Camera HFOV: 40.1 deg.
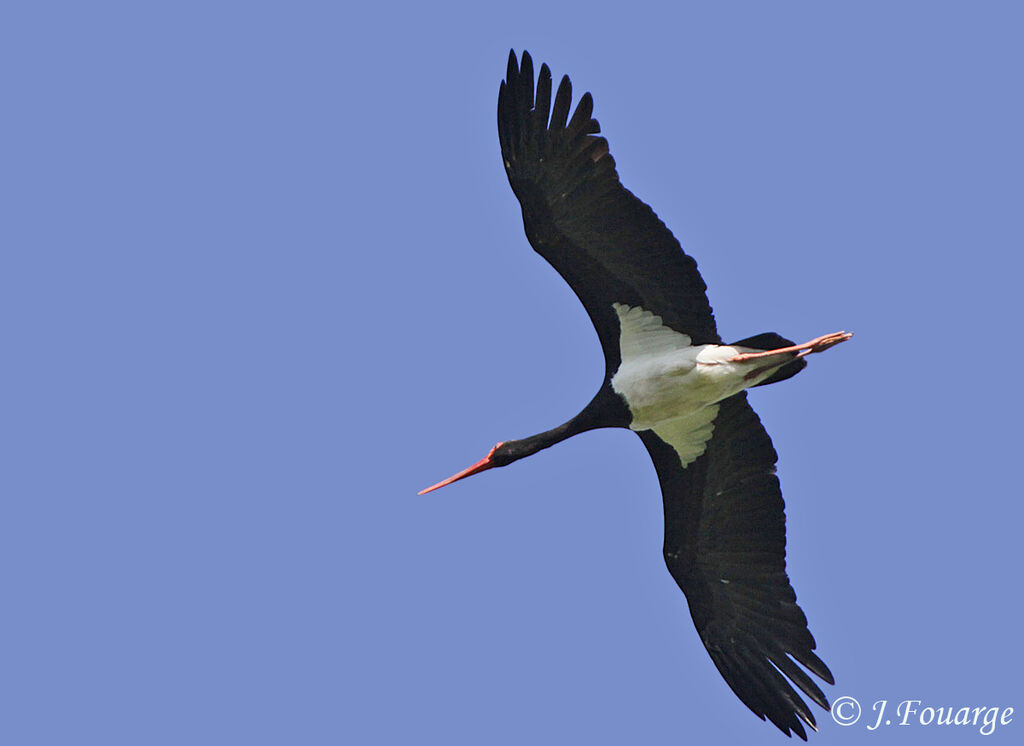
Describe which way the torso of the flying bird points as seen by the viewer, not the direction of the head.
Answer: to the viewer's left
